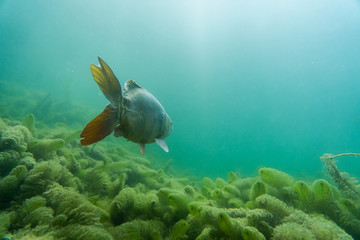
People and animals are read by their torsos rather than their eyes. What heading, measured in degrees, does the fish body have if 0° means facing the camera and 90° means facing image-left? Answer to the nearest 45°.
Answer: approximately 225°

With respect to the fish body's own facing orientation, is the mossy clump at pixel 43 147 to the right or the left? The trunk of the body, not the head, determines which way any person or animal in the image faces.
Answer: on its left

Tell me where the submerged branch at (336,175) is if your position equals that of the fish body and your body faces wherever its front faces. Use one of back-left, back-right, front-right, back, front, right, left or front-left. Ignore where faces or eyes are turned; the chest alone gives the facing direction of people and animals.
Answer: front-right

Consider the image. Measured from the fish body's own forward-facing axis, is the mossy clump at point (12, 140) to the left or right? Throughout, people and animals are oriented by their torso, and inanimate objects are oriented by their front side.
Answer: on its left
